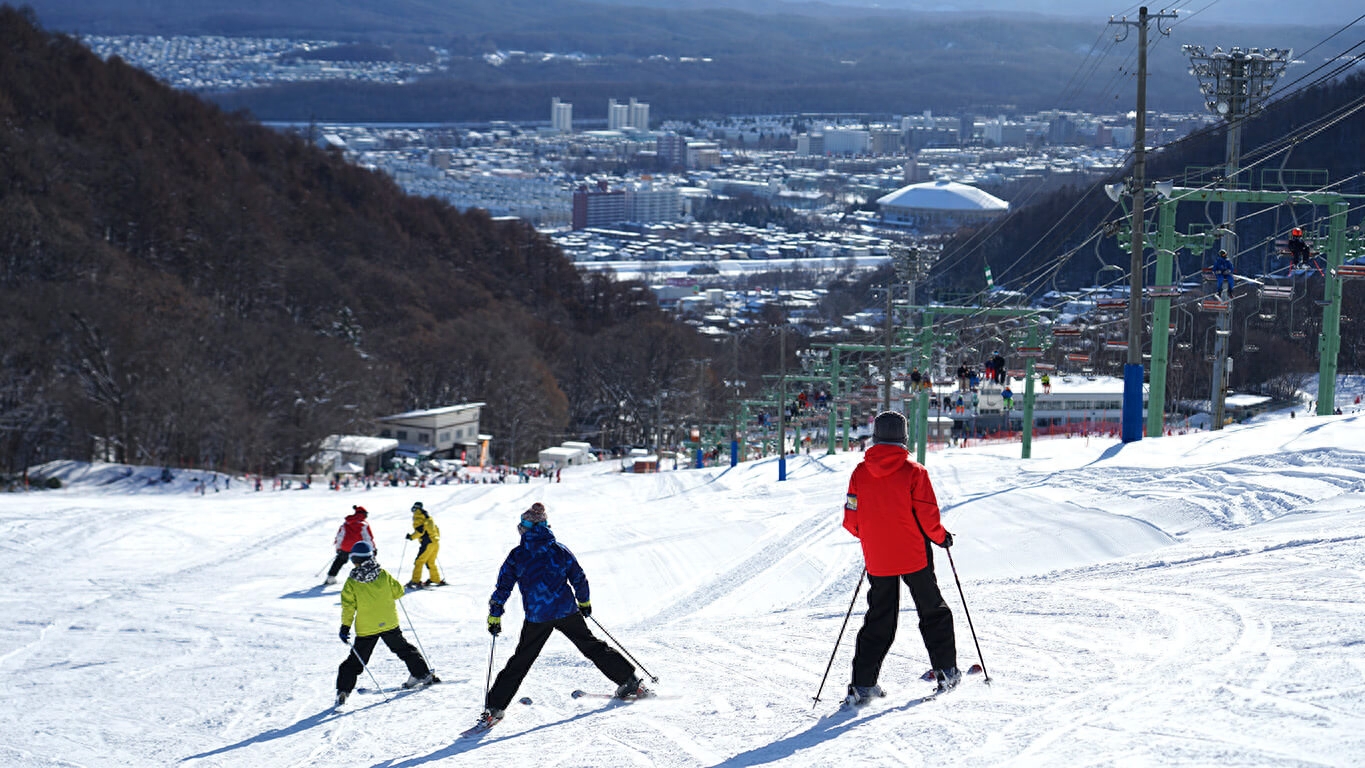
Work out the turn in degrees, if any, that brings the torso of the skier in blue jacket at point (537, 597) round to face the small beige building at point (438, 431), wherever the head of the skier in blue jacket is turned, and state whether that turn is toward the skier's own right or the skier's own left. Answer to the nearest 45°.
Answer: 0° — they already face it

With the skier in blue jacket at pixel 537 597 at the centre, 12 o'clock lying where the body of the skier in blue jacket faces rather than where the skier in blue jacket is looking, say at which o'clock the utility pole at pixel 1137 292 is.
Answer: The utility pole is roughly at 1 o'clock from the skier in blue jacket.

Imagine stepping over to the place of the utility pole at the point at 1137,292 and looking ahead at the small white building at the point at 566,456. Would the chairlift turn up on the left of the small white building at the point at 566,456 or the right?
right

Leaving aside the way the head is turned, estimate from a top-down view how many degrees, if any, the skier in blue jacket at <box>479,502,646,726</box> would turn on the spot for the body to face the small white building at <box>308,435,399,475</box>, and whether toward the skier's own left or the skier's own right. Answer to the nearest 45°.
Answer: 0° — they already face it

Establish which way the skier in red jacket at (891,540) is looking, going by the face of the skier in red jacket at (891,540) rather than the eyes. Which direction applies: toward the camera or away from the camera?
away from the camera

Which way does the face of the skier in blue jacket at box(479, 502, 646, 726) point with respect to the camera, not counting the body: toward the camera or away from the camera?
away from the camera

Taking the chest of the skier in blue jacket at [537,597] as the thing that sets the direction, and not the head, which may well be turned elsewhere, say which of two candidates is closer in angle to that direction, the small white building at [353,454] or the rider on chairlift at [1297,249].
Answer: the small white building

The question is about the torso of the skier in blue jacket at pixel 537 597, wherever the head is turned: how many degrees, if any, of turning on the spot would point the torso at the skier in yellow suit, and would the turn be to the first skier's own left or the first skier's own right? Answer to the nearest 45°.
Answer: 0° — they already face them

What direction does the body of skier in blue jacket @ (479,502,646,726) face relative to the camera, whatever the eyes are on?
away from the camera
